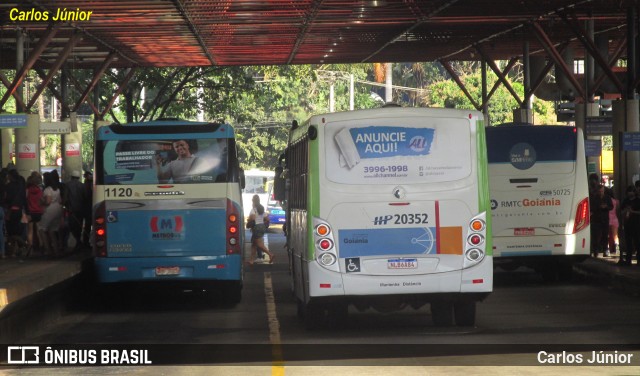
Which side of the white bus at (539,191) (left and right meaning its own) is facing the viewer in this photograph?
back

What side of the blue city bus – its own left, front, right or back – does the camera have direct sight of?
back

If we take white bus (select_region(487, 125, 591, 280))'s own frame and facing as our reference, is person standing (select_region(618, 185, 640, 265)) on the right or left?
on its right

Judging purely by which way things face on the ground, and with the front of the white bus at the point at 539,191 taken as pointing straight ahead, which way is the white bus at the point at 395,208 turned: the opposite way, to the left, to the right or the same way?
the same way

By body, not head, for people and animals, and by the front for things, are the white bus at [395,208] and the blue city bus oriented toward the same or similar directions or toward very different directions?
same or similar directions

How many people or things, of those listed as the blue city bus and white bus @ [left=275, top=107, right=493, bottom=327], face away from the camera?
2

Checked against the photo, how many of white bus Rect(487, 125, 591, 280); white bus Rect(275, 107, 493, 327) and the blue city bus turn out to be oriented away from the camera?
3

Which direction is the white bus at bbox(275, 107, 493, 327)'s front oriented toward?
away from the camera

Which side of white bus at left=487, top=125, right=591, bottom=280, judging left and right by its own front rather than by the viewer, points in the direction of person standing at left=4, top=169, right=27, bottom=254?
left

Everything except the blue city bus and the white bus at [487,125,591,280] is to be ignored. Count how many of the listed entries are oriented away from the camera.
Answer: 2
